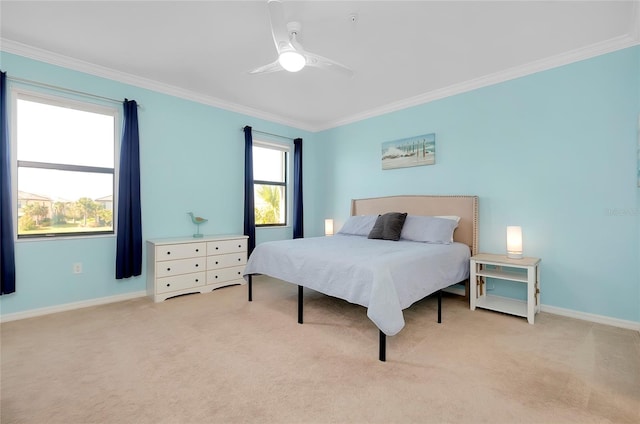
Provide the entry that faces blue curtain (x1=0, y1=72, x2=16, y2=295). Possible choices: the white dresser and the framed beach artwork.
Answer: the framed beach artwork

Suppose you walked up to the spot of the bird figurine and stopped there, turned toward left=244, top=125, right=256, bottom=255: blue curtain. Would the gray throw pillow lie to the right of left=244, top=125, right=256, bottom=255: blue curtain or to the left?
right

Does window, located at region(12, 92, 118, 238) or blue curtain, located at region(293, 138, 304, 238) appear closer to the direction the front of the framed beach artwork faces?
the window

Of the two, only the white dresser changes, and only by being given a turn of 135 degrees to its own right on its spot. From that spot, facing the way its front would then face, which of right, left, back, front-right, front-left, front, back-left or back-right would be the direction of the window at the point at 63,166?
front

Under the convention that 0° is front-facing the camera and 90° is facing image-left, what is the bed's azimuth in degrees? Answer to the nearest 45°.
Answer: approximately 45°

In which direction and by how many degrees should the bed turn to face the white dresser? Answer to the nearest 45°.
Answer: approximately 45° to its right
